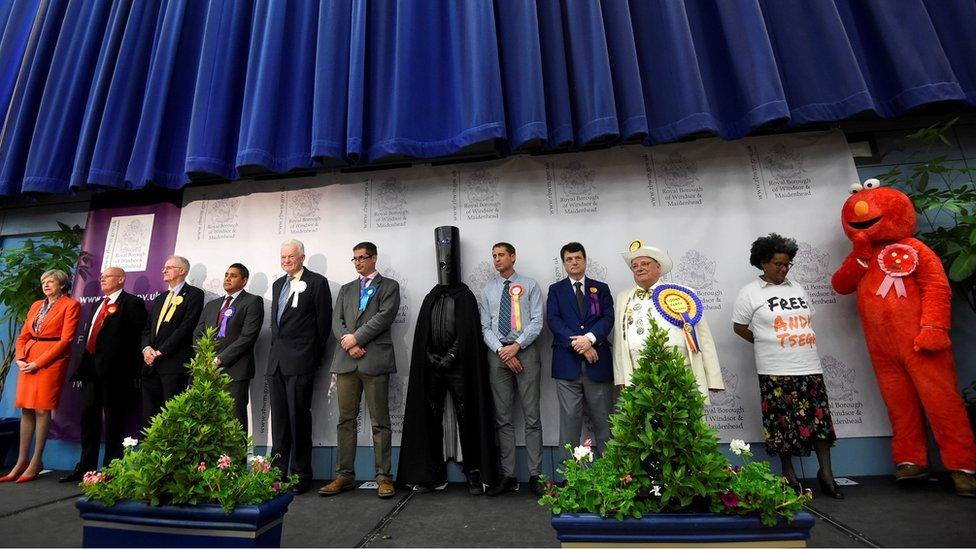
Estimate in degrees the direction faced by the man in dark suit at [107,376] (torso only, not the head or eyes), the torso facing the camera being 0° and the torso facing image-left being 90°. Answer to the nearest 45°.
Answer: approximately 45°

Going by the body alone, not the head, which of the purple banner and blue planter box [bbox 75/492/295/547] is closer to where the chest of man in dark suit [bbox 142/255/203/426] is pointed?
the blue planter box

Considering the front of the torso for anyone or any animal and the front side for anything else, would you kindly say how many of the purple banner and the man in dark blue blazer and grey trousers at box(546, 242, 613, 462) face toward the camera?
2

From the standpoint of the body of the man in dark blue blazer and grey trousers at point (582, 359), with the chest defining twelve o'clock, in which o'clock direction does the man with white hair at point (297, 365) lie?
The man with white hair is roughly at 3 o'clock from the man in dark blue blazer and grey trousers.

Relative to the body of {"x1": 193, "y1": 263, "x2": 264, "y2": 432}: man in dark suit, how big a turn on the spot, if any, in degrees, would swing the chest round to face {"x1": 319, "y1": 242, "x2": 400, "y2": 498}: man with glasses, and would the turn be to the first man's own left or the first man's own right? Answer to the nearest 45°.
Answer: approximately 90° to the first man's own left

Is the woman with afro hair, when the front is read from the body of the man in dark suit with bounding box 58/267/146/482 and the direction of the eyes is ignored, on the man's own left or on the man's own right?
on the man's own left

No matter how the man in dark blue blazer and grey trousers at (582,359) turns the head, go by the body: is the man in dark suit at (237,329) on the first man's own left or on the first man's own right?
on the first man's own right

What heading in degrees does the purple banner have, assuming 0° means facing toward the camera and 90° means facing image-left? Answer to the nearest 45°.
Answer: approximately 0°

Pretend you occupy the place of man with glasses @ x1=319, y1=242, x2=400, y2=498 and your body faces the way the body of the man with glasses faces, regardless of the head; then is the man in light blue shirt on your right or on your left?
on your left
